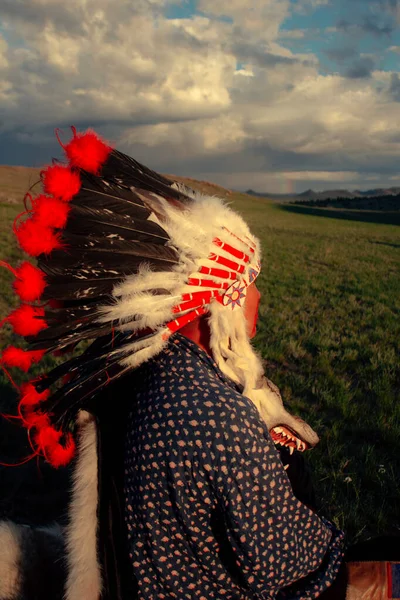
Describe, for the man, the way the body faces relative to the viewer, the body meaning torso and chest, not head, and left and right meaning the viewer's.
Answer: facing away from the viewer and to the right of the viewer
